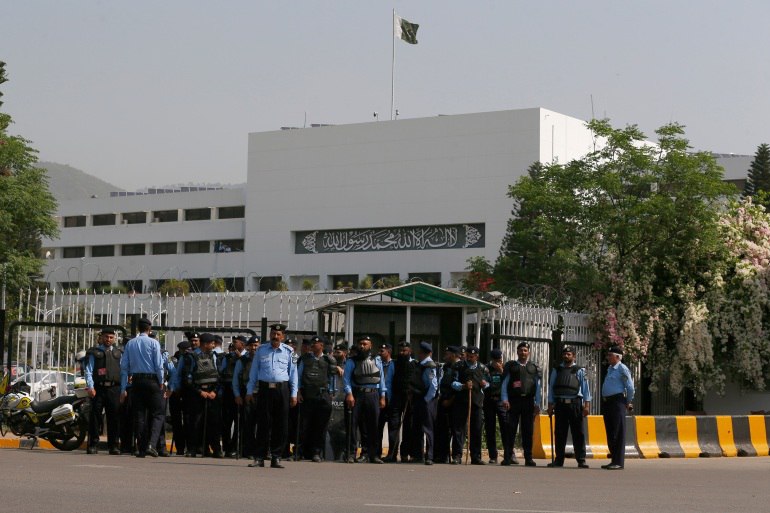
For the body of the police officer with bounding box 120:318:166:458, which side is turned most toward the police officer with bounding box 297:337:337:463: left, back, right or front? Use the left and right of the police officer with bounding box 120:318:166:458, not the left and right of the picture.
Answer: right

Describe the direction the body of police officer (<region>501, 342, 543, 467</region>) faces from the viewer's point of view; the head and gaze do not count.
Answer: toward the camera

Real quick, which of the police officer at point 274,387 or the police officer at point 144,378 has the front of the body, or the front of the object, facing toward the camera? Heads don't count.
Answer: the police officer at point 274,387

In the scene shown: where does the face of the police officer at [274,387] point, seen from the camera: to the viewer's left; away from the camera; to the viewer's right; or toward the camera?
toward the camera

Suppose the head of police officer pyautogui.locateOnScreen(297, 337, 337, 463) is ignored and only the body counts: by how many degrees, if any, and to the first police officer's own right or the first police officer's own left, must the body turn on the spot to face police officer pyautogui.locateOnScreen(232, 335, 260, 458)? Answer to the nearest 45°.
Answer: approximately 90° to the first police officer's own right

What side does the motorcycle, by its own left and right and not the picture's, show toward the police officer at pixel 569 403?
back

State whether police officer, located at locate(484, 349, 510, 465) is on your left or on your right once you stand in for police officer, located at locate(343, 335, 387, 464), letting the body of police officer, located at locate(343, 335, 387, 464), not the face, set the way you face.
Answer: on your left

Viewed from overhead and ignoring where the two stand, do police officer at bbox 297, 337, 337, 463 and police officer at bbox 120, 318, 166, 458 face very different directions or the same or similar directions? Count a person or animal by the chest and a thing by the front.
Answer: very different directions

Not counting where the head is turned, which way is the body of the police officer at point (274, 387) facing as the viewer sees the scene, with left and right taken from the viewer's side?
facing the viewer

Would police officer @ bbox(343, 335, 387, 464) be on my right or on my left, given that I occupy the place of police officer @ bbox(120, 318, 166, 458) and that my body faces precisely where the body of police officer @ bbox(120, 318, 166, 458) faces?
on my right

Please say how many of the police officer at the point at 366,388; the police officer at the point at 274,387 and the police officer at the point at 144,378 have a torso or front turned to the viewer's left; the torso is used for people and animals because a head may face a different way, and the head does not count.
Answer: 0

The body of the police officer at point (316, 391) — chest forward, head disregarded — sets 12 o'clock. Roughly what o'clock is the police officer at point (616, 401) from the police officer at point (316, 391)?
the police officer at point (616, 401) is roughly at 9 o'clock from the police officer at point (316, 391).

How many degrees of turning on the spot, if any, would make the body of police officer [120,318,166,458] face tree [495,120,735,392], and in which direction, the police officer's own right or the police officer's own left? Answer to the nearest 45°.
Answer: approximately 45° to the police officer's own right

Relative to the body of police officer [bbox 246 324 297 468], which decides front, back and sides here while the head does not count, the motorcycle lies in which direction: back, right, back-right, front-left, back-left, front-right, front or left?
back-right

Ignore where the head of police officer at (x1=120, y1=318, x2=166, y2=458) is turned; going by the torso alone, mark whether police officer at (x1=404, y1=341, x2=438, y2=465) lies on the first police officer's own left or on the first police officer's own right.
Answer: on the first police officer's own right
